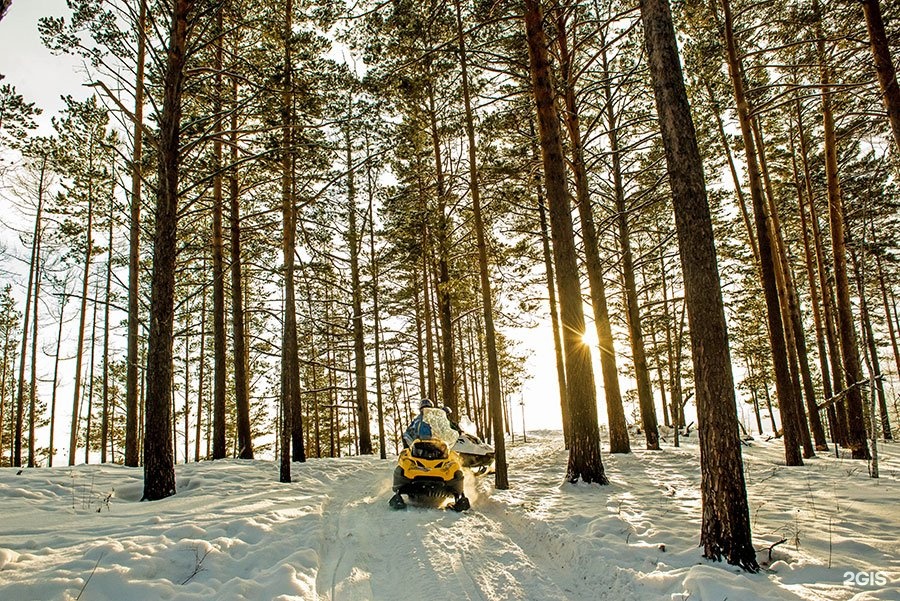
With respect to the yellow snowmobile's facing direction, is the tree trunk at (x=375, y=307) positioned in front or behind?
behind

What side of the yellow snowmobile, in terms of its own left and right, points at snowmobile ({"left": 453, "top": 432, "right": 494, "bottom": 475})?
back

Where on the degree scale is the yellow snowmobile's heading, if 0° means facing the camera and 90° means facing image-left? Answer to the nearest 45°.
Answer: approximately 0°

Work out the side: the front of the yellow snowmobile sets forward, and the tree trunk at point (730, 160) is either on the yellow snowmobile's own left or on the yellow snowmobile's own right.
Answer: on the yellow snowmobile's own left

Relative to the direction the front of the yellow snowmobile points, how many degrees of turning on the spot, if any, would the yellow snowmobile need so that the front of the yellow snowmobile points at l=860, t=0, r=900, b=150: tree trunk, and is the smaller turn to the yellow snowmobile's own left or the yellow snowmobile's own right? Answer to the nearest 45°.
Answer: approximately 90° to the yellow snowmobile's own left

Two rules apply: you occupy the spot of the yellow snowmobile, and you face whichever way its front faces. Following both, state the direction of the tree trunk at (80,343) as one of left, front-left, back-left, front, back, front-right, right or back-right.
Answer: back-right
